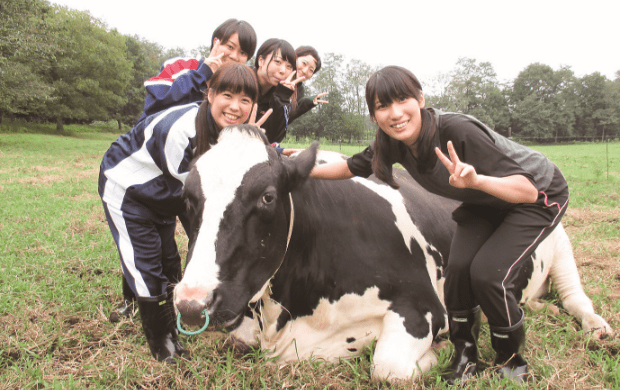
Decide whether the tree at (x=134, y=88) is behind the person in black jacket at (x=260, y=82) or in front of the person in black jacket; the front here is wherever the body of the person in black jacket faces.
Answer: behind

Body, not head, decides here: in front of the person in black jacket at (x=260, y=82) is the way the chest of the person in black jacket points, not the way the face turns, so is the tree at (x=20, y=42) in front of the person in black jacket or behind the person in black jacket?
behind

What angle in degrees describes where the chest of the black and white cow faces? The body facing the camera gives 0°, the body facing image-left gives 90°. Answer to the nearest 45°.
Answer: approximately 45°

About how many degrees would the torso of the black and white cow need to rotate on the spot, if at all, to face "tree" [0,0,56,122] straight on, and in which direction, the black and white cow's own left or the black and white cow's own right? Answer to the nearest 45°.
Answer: approximately 90° to the black and white cow's own right

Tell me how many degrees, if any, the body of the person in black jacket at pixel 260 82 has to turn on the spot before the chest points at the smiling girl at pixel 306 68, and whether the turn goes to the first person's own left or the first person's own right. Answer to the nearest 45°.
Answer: approximately 90° to the first person's own left

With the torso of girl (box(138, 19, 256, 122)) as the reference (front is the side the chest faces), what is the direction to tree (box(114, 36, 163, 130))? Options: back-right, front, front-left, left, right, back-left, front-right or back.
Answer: back-left

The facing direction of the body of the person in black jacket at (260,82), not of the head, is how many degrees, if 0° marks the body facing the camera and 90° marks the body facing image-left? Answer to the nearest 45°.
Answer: approximately 315°

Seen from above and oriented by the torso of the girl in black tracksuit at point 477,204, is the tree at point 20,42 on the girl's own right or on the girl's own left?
on the girl's own right
